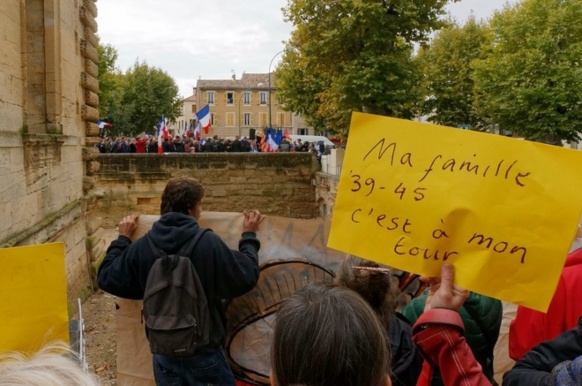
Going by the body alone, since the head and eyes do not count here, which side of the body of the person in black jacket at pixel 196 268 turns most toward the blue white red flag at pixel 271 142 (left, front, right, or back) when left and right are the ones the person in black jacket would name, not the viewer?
front

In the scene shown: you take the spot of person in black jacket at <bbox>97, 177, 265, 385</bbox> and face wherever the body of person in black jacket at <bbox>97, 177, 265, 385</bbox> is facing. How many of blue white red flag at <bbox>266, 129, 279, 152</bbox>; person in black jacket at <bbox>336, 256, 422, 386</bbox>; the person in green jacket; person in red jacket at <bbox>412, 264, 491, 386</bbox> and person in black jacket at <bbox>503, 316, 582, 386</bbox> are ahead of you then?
1

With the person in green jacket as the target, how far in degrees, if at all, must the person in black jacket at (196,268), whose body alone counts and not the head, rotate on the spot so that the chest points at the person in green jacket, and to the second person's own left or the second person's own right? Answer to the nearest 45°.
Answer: approximately 135° to the second person's own right

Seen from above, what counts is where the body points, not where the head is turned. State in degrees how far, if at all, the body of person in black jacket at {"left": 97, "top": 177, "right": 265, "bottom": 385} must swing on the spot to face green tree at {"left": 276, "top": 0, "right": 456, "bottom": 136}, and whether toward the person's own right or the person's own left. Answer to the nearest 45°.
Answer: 0° — they already face it

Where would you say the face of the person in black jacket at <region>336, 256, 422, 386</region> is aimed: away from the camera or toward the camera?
away from the camera

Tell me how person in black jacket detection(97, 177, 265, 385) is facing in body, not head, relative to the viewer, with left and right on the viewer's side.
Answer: facing away from the viewer

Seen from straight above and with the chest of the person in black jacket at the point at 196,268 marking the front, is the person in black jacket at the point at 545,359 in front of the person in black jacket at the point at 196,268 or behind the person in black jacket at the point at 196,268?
behind

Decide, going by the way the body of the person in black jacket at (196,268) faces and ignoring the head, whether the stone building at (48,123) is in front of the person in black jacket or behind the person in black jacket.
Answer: in front

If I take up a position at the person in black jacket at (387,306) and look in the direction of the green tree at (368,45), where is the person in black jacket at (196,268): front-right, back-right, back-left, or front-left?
front-left

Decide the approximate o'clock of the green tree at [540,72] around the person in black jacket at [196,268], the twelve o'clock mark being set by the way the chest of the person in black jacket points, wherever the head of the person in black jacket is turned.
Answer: The green tree is roughly at 1 o'clock from the person in black jacket.

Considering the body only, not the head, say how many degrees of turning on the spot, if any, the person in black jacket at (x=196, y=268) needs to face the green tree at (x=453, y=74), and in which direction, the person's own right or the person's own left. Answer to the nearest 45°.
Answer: approximately 45° to the person's own right

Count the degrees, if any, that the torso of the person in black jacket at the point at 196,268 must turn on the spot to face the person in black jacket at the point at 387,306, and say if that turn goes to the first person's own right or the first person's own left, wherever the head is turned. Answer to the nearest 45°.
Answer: approximately 135° to the first person's own right
